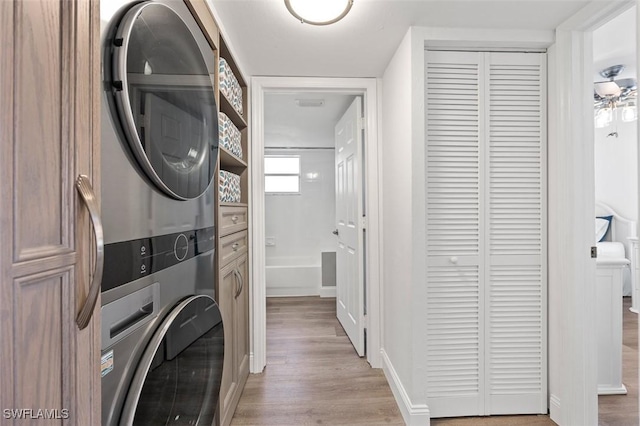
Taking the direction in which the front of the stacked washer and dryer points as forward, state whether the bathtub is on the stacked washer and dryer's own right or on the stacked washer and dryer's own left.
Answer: on the stacked washer and dryer's own left

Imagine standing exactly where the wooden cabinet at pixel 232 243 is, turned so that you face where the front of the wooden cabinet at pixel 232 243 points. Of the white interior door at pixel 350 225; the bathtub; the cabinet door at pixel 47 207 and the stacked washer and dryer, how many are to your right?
2

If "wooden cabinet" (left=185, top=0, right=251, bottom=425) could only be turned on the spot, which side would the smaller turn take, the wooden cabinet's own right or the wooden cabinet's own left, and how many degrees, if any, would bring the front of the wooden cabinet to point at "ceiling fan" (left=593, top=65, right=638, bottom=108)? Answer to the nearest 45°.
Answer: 0° — it already faces it

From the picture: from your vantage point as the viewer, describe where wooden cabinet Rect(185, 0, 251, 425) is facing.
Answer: facing to the right of the viewer

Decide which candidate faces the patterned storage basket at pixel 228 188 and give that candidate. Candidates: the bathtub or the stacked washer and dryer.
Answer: the bathtub

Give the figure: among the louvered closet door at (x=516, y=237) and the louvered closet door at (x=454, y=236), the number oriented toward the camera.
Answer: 2

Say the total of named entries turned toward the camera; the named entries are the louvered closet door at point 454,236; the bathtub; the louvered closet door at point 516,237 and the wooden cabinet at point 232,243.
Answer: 3

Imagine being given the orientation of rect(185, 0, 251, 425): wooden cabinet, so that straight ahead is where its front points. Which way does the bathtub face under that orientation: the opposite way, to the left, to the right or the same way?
to the right

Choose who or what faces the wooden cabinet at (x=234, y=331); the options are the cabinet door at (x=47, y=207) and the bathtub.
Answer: the bathtub
